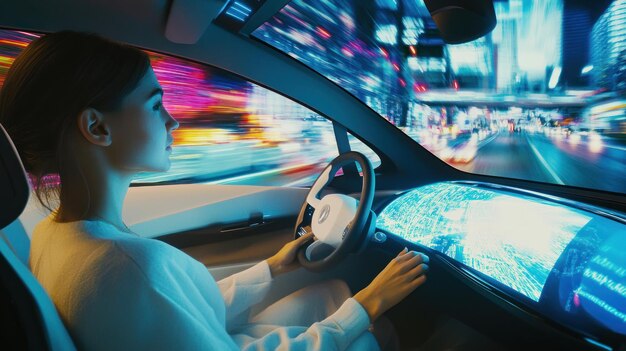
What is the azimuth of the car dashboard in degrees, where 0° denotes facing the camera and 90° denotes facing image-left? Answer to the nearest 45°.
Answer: approximately 45°

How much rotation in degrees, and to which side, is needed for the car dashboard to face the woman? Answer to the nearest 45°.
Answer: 0° — it already faces them
